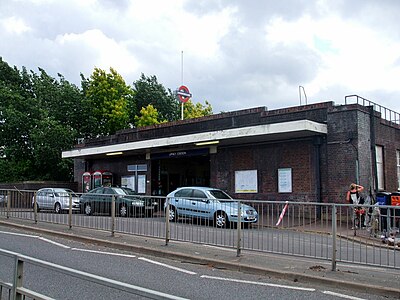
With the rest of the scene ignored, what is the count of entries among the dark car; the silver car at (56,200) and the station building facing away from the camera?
0

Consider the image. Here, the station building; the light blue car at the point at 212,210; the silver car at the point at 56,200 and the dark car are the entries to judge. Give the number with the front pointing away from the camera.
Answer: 0

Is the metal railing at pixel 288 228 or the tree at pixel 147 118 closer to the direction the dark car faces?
the metal railing

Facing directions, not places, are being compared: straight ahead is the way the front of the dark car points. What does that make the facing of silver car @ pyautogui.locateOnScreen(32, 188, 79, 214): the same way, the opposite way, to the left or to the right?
the same way

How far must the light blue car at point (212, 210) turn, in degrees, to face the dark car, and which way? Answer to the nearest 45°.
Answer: approximately 180°

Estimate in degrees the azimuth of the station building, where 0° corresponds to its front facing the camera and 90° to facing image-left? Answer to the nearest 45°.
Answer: approximately 45°

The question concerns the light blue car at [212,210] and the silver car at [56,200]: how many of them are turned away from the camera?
0

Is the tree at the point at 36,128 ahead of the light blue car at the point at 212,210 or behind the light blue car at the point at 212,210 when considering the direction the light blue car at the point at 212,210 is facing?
behind

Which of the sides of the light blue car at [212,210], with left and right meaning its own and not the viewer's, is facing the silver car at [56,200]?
back

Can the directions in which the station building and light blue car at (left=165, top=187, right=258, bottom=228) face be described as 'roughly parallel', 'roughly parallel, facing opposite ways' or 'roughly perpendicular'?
roughly perpendicular
